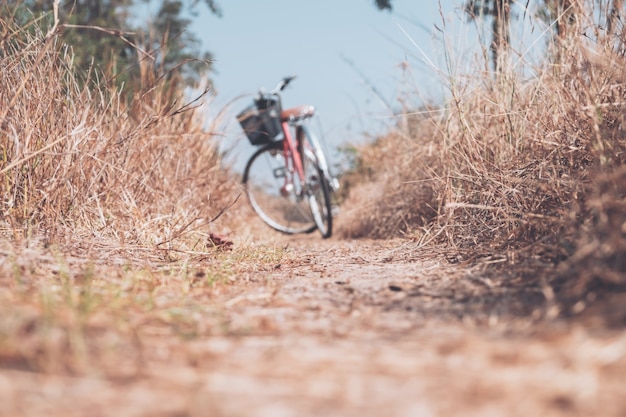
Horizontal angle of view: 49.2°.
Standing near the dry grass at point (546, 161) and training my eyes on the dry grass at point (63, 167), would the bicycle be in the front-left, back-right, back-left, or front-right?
front-right

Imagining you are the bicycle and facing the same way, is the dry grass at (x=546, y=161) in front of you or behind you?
behind

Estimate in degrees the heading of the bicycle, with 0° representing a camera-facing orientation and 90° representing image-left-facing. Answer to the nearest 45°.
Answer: approximately 135°

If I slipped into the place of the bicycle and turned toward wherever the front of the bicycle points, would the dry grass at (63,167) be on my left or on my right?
on my left
